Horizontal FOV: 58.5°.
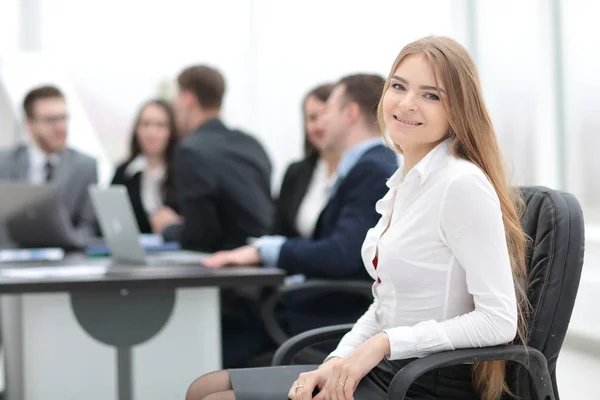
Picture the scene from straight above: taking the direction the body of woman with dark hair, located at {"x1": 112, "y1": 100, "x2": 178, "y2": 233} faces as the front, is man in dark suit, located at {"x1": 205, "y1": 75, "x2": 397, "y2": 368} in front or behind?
in front

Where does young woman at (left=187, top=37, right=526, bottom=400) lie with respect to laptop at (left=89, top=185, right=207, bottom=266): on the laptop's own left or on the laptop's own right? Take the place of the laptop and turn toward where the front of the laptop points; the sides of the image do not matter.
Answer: on the laptop's own right

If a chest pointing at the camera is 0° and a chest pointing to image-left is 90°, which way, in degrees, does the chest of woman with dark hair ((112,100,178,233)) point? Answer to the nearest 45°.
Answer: approximately 0°

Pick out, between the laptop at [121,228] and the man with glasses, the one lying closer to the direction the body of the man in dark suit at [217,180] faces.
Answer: the man with glasses

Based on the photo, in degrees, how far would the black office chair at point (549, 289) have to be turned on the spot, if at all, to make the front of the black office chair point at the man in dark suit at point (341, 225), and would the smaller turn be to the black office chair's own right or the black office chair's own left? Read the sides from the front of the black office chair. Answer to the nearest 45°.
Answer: approximately 90° to the black office chair's own right

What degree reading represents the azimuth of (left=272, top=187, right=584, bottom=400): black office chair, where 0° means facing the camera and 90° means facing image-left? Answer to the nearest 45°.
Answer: approximately 45°

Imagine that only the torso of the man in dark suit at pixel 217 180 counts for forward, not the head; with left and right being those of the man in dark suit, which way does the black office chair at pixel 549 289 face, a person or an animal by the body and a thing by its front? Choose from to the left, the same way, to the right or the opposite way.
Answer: to the left

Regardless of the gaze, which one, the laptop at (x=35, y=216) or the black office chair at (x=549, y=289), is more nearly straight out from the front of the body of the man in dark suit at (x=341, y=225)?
the laptop

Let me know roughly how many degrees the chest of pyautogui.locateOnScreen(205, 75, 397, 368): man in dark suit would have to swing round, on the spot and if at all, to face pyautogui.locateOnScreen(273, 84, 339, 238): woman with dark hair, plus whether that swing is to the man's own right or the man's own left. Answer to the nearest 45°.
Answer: approximately 90° to the man's own right

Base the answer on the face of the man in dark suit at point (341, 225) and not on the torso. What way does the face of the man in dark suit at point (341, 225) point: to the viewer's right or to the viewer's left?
to the viewer's left

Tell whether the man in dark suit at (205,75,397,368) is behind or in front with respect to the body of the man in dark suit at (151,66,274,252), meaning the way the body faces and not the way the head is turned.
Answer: behind

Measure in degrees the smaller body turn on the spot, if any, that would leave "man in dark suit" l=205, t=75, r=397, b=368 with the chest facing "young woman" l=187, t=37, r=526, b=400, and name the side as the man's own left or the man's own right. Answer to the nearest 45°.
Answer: approximately 90° to the man's own left

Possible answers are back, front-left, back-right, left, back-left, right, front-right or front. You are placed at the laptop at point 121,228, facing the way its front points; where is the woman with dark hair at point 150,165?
front-left

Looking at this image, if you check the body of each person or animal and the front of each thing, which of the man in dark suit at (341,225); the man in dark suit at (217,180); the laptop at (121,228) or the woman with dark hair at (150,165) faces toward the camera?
the woman with dark hair

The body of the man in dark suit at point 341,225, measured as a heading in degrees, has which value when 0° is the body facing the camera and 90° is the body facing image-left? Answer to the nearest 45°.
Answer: approximately 90°
